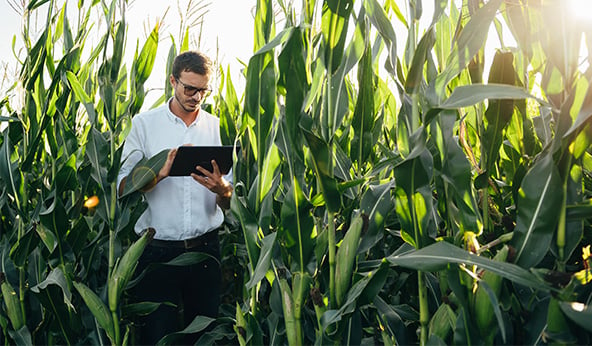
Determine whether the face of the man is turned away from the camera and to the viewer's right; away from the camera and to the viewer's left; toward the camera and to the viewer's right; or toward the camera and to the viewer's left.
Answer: toward the camera and to the viewer's right

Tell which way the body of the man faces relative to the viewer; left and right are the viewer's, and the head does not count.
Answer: facing the viewer and to the right of the viewer
